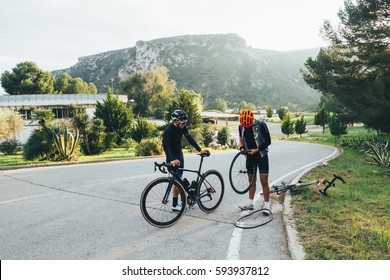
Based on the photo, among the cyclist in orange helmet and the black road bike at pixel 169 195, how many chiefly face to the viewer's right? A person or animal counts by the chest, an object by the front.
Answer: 0

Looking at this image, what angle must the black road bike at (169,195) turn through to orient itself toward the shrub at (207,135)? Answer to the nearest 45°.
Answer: approximately 135° to its right

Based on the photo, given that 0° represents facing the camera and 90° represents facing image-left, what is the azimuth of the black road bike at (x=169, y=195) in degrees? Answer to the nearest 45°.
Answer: approximately 45°

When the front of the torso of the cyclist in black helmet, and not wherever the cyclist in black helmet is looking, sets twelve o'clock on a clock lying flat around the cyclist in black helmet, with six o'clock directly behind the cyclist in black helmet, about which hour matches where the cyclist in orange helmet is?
The cyclist in orange helmet is roughly at 10 o'clock from the cyclist in black helmet.

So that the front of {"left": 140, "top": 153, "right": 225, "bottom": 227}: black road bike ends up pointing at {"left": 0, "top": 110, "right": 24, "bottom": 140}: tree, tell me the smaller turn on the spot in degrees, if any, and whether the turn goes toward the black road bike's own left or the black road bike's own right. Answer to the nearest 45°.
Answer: approximately 90° to the black road bike's own right

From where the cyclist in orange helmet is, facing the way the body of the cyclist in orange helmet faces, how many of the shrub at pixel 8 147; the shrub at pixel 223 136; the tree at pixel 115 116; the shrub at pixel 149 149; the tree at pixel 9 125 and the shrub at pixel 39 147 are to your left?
0

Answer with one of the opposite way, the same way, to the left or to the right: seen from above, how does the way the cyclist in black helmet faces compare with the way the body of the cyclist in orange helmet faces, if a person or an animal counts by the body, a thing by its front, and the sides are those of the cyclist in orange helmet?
to the left

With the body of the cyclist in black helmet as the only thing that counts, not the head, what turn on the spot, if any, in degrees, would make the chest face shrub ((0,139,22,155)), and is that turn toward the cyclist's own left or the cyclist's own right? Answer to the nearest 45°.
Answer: approximately 180°

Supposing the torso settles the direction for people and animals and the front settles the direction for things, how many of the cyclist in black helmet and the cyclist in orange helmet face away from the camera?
0

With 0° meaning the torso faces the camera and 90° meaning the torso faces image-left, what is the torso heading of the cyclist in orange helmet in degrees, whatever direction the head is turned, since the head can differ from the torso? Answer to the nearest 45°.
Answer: approximately 45°

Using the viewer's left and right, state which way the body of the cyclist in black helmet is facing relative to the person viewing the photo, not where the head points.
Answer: facing the viewer and to the right of the viewer

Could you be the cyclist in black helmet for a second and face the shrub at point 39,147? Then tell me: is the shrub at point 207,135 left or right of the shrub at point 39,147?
right

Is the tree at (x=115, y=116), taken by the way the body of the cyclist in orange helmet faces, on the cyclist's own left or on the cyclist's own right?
on the cyclist's own right

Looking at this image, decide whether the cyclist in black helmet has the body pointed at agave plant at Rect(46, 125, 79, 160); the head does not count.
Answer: no

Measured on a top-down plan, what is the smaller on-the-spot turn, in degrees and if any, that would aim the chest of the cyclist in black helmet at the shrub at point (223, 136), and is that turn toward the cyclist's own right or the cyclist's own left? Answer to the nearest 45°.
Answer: approximately 135° to the cyclist's own left
